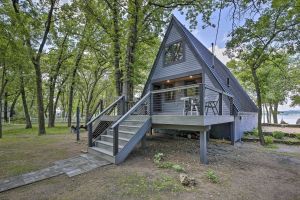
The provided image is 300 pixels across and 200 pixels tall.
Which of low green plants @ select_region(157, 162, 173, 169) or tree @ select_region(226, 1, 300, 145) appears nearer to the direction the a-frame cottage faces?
the low green plants

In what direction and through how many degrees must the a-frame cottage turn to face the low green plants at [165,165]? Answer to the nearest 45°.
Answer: approximately 45° to its left

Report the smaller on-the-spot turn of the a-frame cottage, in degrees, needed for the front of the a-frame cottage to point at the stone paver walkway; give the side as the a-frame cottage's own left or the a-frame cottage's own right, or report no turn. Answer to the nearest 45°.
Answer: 0° — it already faces it

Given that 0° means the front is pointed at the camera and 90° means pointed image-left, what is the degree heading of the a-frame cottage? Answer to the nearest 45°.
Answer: approximately 45°

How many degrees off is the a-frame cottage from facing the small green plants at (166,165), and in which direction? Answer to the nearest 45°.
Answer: approximately 45° to its left

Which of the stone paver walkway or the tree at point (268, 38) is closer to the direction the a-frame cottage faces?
the stone paver walkway

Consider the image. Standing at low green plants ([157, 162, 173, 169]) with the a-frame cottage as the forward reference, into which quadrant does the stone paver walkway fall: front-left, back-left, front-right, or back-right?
back-left
